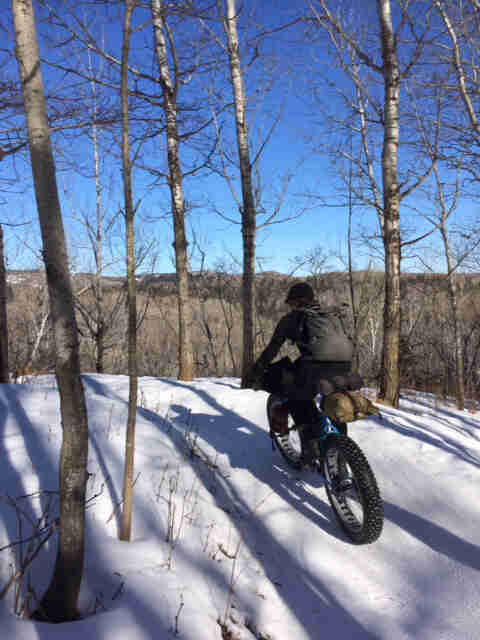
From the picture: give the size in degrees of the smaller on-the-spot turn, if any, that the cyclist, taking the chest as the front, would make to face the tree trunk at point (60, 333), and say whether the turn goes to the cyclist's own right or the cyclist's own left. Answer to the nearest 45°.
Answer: approximately 90° to the cyclist's own left

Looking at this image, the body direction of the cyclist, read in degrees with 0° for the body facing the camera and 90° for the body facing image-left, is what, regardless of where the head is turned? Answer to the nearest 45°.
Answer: approximately 135°
